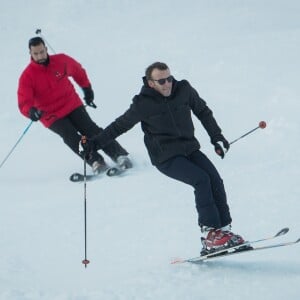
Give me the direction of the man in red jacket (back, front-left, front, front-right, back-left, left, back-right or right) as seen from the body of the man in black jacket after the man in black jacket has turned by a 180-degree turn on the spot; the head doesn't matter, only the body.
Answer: front

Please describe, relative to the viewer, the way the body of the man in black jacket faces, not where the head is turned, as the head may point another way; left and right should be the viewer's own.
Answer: facing the viewer and to the right of the viewer

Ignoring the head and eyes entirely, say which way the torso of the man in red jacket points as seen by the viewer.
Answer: toward the camera

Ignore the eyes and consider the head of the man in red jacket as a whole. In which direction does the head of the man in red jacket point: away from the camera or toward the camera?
toward the camera
